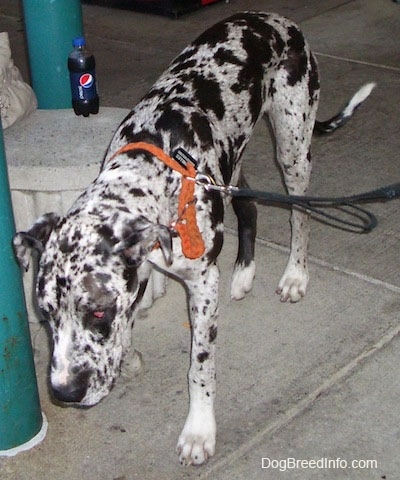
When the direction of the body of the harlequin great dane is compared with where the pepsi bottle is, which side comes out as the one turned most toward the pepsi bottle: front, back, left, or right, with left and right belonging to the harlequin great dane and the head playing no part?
right

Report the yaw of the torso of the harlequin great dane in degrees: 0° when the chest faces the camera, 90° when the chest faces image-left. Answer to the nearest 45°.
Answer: approximately 45°

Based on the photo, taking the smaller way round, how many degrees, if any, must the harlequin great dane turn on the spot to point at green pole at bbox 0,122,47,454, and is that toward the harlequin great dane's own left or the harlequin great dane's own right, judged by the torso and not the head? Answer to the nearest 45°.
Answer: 0° — it already faces it

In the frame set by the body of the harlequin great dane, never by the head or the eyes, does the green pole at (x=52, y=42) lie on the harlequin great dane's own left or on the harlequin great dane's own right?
on the harlequin great dane's own right

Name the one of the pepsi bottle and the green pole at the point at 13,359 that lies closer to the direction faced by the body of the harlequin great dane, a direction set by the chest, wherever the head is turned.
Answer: the green pole
